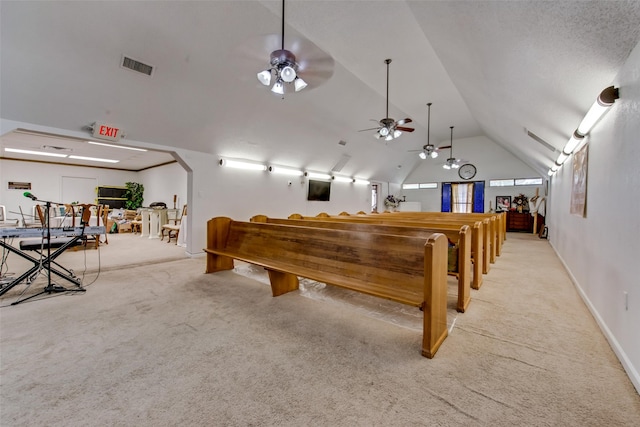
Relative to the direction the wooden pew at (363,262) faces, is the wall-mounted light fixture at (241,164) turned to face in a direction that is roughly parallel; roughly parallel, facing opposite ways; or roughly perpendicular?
roughly perpendicular

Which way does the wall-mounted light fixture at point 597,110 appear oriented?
to the viewer's left

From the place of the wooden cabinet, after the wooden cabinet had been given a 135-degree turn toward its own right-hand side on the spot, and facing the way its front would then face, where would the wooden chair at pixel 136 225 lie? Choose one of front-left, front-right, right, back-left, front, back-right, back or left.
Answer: left

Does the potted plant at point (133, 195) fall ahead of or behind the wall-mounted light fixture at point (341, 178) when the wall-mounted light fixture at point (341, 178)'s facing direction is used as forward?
behind

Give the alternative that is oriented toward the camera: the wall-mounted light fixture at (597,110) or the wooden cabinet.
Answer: the wooden cabinet

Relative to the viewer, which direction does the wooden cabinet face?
toward the camera

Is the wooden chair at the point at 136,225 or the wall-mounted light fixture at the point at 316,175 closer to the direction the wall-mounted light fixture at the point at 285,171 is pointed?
the wall-mounted light fixture

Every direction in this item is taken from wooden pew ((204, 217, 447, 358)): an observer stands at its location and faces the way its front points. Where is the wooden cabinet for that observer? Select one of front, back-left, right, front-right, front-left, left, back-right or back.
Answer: back

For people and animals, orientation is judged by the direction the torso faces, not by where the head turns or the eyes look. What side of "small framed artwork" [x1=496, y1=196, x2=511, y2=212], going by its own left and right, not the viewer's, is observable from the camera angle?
front

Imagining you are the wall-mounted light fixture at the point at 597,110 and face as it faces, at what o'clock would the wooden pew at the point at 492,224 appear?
The wooden pew is roughly at 2 o'clock from the wall-mounted light fixture.

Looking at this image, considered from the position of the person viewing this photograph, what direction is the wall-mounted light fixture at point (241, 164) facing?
facing the viewer and to the right of the viewer

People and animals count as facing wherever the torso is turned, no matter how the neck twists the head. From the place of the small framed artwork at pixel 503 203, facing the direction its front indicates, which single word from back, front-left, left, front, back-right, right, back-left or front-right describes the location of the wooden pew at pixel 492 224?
front

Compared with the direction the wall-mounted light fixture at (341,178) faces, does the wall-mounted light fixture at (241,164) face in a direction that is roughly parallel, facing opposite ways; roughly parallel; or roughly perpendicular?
roughly parallel

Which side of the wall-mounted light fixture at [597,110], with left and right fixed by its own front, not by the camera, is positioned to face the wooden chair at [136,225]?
front

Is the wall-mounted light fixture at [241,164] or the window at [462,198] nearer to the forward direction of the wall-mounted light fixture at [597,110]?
the wall-mounted light fixture

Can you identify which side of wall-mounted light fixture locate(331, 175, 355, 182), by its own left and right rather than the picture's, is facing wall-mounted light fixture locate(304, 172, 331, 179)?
right

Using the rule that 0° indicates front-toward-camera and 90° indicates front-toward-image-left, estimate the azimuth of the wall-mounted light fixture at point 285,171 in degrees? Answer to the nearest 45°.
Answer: approximately 315°

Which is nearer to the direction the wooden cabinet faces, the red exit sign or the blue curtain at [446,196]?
the red exit sign

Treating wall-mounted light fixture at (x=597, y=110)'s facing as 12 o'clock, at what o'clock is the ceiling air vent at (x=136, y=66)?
The ceiling air vent is roughly at 11 o'clock from the wall-mounted light fixture.

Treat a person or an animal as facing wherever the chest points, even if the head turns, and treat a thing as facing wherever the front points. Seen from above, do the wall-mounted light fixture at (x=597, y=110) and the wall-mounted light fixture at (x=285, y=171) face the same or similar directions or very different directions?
very different directions

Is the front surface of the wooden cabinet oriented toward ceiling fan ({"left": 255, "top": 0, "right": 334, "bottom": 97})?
yes
